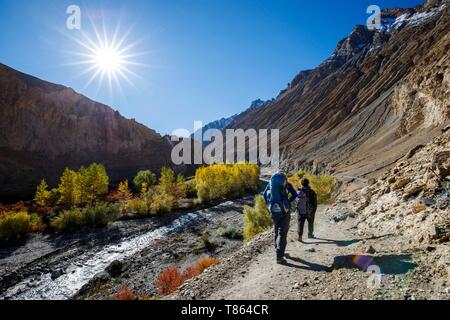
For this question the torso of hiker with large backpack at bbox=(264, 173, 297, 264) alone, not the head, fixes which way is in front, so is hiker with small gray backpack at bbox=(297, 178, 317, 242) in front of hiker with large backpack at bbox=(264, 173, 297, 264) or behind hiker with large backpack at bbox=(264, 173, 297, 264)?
in front

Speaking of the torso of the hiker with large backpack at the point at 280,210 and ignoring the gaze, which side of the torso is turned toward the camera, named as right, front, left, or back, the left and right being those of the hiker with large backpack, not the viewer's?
back

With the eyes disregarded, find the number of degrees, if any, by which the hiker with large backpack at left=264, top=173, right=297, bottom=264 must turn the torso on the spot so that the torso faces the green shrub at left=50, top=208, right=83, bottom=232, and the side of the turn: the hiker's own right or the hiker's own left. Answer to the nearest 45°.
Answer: approximately 45° to the hiker's own left

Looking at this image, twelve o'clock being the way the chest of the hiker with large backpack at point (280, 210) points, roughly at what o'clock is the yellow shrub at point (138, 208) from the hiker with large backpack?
The yellow shrub is roughly at 11 o'clock from the hiker with large backpack.

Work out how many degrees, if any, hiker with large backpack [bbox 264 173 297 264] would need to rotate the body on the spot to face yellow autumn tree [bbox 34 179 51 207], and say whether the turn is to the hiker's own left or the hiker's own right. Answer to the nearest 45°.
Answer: approximately 45° to the hiker's own left

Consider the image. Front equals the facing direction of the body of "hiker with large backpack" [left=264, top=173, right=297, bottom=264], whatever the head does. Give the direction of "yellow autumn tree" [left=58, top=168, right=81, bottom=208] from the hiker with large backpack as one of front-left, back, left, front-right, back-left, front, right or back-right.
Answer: front-left
